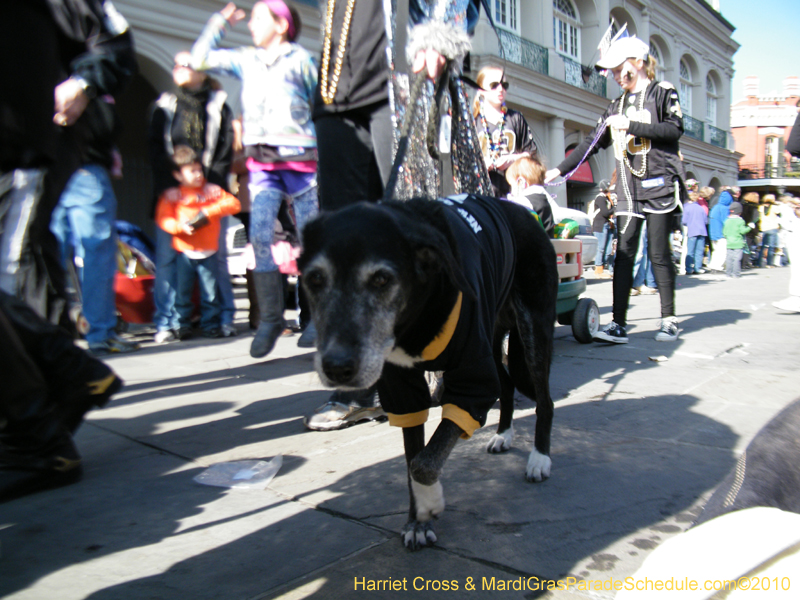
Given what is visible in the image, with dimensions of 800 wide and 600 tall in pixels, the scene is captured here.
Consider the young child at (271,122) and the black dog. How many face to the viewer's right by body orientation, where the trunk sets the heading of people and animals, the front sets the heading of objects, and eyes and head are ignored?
0

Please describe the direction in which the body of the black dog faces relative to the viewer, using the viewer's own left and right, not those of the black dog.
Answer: facing the viewer and to the left of the viewer

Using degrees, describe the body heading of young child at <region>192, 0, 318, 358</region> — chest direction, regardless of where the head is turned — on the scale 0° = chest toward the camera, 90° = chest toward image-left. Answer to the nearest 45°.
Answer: approximately 45°

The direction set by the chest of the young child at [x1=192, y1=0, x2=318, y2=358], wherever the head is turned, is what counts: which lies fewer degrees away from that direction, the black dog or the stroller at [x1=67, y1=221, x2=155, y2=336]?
the black dog

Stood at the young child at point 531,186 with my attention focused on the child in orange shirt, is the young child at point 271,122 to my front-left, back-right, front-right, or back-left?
front-left

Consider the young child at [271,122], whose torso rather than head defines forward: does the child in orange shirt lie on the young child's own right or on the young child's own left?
on the young child's own right

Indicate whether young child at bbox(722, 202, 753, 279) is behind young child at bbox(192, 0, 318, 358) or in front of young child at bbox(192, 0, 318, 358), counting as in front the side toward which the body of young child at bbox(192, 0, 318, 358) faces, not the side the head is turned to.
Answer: behind

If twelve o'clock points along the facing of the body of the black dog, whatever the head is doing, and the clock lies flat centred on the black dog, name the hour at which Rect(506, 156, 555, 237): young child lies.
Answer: The young child is roughly at 5 o'clock from the black dog.

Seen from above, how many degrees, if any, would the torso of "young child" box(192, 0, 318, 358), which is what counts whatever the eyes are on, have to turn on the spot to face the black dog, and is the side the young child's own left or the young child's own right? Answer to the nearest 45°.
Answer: approximately 45° to the young child's own left

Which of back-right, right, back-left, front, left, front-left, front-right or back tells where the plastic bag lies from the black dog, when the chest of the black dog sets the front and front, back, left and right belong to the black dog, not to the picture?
right

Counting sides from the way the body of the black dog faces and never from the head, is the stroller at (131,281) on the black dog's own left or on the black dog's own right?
on the black dog's own right

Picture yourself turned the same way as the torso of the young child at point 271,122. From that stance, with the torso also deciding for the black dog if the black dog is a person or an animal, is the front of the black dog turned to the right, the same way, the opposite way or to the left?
the same way

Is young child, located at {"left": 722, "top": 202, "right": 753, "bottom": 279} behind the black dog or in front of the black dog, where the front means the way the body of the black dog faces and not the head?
behind
